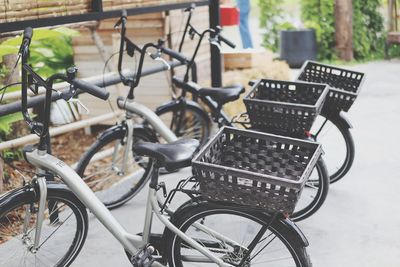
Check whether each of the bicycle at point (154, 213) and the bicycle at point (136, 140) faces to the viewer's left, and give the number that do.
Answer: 2

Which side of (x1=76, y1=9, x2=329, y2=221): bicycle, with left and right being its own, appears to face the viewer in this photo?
left

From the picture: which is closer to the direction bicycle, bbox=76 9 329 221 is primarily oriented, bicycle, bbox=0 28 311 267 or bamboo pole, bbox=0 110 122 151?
the bamboo pole

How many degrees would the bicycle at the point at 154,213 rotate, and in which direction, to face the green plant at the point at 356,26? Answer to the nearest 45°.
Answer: approximately 135° to its right

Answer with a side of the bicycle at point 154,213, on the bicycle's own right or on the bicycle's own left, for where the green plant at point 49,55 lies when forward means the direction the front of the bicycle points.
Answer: on the bicycle's own right

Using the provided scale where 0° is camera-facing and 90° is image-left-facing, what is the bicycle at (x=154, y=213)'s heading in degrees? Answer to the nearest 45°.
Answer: approximately 90°

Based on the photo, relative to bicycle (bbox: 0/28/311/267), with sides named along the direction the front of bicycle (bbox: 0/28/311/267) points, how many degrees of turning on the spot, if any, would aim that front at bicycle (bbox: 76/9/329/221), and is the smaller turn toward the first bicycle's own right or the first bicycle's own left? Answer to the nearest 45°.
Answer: approximately 90° to the first bicycle's own right

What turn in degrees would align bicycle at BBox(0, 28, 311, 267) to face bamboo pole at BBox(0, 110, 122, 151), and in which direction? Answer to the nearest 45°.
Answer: approximately 45° to its right

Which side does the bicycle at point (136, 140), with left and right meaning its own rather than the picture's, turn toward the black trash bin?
right

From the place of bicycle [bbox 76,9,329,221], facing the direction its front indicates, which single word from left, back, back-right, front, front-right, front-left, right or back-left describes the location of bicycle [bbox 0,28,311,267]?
left

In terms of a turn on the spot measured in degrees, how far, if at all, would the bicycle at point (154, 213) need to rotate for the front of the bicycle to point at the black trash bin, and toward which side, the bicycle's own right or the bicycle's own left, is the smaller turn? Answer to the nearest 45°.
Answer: approximately 90° to the bicycle's own right

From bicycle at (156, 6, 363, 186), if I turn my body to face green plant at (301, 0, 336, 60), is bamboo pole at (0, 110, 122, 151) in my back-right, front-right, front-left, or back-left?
back-left

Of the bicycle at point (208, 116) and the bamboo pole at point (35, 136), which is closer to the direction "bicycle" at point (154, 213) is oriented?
the bamboo pole

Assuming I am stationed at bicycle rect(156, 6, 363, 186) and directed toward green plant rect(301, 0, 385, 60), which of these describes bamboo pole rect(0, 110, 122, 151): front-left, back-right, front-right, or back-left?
back-left
